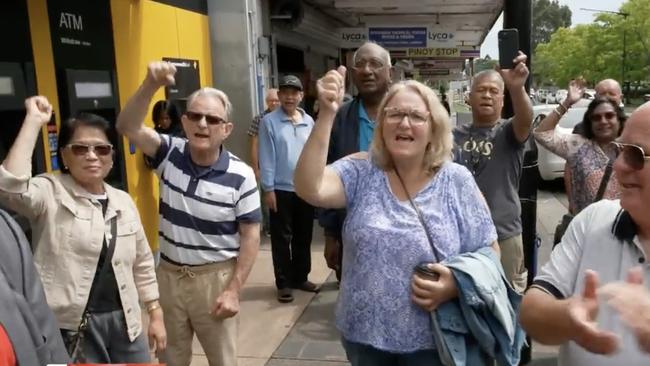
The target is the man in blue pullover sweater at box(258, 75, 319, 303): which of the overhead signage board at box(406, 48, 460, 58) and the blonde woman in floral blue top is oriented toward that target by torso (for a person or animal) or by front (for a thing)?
the overhead signage board

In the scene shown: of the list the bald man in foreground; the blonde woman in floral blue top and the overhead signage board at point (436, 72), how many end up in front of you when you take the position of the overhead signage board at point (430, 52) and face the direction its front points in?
2

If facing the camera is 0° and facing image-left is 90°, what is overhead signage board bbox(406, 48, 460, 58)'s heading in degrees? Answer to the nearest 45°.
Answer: approximately 0°

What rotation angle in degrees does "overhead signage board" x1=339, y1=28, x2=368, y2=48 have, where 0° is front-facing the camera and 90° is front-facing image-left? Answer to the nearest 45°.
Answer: approximately 0°
